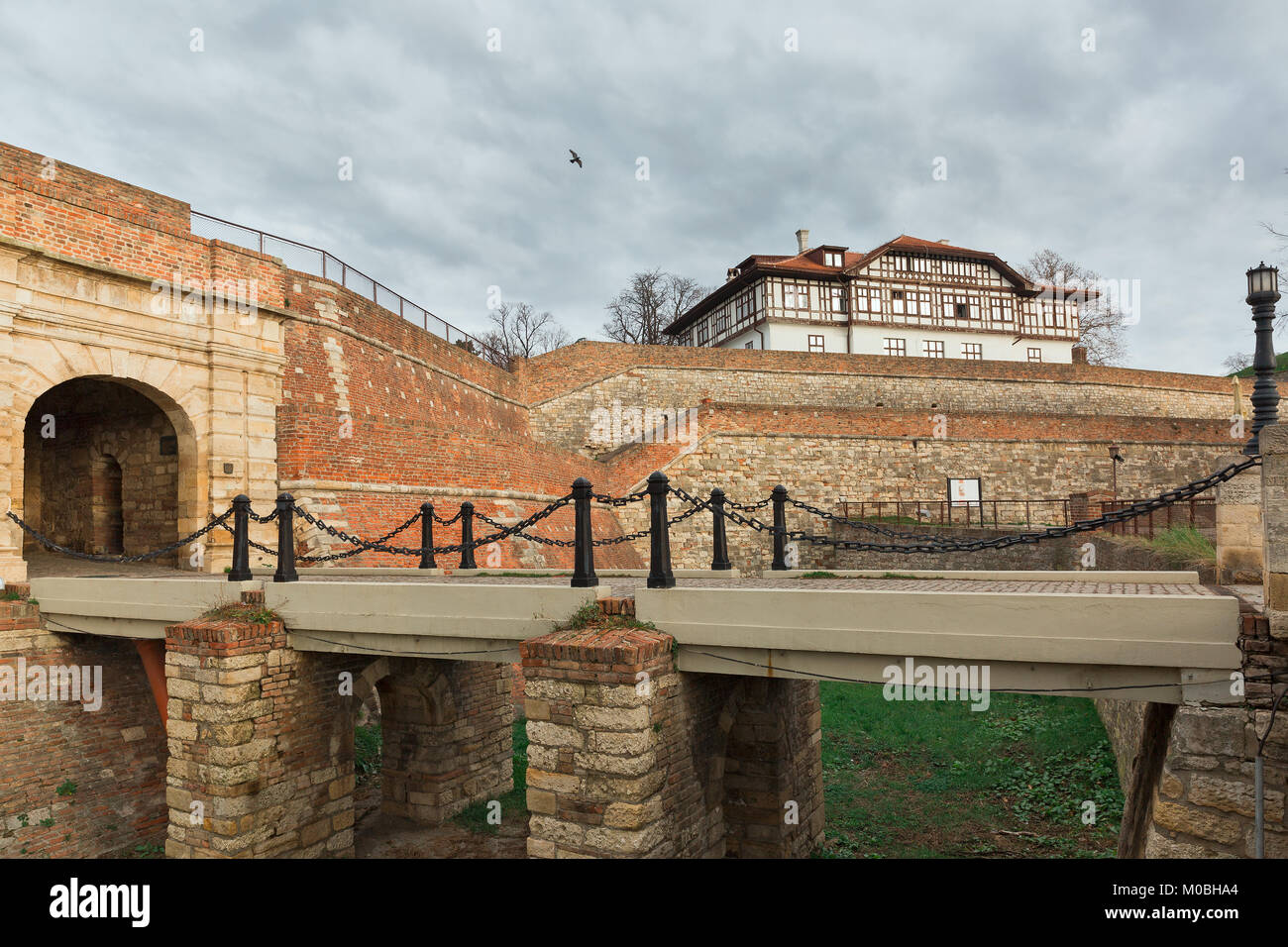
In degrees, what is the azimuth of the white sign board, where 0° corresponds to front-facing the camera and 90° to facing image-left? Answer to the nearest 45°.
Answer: approximately 0°

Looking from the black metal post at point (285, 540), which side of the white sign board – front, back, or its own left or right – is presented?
front

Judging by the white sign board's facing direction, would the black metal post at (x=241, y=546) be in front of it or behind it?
in front

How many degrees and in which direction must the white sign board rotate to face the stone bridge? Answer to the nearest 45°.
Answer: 0° — it already faces it

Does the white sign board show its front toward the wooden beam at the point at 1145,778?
yes

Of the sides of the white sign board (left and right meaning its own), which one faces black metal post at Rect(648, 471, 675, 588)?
front

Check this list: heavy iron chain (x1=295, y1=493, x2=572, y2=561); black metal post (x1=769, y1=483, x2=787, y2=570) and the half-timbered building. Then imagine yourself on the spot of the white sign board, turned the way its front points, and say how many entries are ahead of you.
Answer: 2

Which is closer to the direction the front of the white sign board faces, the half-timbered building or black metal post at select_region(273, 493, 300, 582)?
the black metal post

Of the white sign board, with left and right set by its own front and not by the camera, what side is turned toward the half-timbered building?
back

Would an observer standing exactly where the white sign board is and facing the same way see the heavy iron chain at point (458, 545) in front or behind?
in front
